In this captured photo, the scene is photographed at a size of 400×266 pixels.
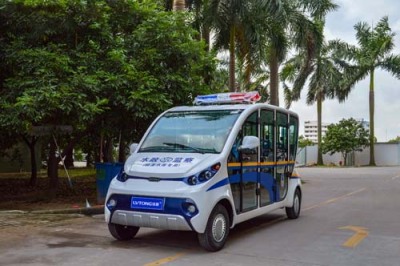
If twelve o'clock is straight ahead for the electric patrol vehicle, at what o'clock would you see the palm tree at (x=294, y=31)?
The palm tree is roughly at 5 o'clock from the electric patrol vehicle.

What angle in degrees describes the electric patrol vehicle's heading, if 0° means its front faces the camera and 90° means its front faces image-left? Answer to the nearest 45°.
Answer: approximately 45°

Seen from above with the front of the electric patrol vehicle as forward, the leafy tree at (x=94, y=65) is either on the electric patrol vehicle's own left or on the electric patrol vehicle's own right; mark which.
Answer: on the electric patrol vehicle's own right

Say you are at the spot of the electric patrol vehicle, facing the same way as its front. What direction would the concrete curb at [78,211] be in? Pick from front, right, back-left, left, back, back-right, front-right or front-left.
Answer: right

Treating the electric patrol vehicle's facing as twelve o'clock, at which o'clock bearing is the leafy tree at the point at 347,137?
The leafy tree is roughly at 5 o'clock from the electric patrol vehicle.

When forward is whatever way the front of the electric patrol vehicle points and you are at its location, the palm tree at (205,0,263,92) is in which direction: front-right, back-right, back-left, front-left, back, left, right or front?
back-right

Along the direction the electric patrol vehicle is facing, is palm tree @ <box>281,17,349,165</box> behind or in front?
behind

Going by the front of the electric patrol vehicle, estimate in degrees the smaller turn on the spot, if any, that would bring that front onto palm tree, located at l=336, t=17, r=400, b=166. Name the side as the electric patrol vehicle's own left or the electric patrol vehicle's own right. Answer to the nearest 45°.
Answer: approximately 180°
